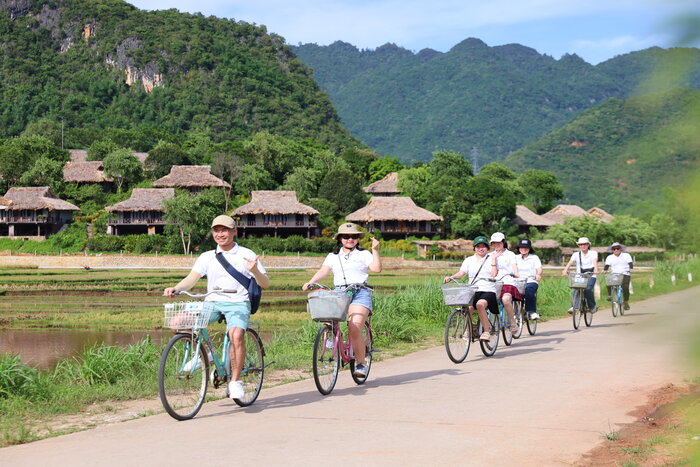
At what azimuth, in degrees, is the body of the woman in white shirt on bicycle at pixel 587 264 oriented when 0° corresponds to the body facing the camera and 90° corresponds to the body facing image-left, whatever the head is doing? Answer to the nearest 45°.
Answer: approximately 0°

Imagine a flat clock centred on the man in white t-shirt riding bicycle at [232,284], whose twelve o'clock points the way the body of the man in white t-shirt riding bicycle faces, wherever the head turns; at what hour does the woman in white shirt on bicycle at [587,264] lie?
The woman in white shirt on bicycle is roughly at 6 o'clock from the man in white t-shirt riding bicycle.

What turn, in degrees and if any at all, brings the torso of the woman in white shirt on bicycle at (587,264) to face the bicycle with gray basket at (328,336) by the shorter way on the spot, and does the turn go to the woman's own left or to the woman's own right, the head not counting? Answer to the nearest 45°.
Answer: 0° — they already face it

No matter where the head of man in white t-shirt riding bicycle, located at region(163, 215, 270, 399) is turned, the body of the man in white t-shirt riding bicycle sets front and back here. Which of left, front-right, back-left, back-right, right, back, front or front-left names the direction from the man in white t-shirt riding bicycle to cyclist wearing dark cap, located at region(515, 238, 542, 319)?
back

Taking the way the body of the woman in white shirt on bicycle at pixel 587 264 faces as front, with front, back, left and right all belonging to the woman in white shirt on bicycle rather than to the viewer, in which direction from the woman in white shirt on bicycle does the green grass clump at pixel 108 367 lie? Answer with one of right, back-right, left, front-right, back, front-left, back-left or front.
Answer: front-right
